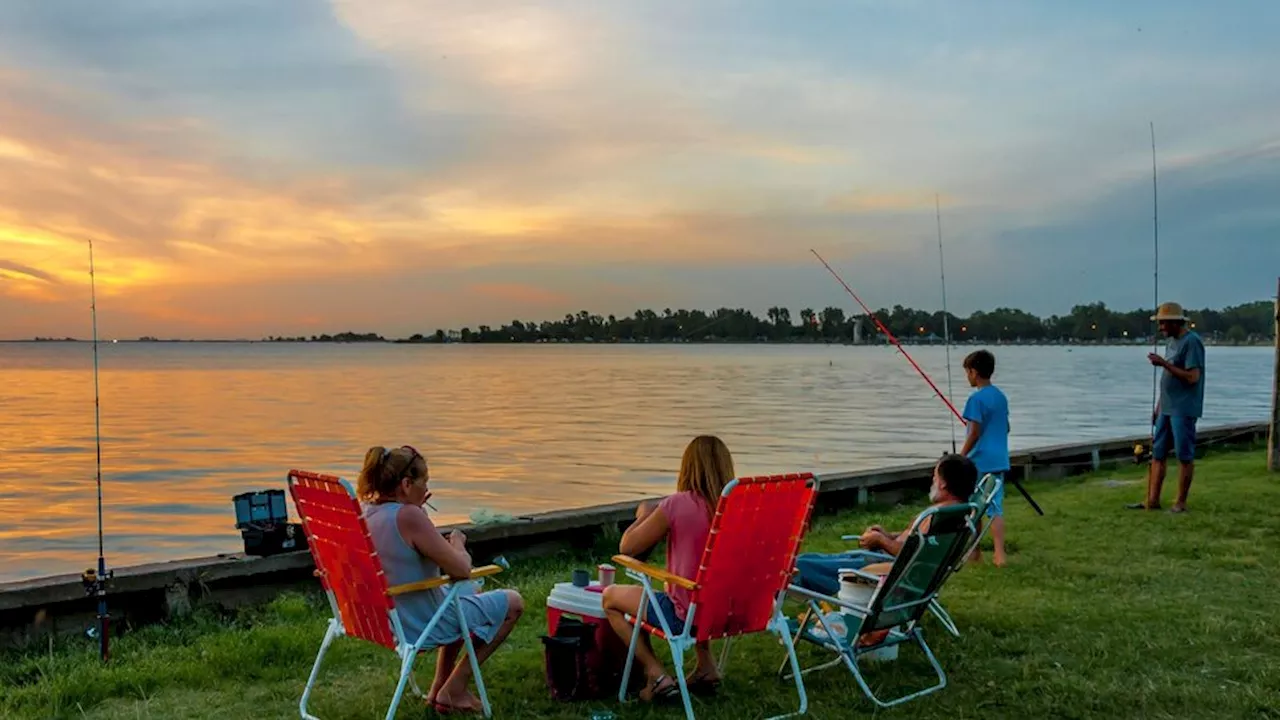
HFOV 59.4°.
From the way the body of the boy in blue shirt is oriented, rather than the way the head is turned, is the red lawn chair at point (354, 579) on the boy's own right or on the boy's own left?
on the boy's own left

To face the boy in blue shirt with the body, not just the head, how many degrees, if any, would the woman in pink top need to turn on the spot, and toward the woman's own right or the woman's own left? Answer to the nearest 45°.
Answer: approximately 90° to the woman's own right

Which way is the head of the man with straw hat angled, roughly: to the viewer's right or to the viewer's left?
to the viewer's left

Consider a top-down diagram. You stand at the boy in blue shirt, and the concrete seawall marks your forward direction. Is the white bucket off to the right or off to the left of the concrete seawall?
left

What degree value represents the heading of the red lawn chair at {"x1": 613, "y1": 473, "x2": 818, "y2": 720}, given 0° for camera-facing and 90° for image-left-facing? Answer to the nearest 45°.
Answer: approximately 135°

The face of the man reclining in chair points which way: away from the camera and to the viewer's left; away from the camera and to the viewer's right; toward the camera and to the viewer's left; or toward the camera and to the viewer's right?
away from the camera and to the viewer's left

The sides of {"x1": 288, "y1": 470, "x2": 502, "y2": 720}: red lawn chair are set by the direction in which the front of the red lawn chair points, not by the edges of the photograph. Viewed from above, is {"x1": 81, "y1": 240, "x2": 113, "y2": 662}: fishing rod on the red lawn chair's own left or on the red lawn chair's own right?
on the red lawn chair's own left

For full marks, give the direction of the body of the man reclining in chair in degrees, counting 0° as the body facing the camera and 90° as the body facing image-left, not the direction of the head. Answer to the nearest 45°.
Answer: approximately 135°

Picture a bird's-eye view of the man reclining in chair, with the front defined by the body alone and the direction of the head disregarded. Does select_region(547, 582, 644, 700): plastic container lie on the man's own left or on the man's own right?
on the man's own left
